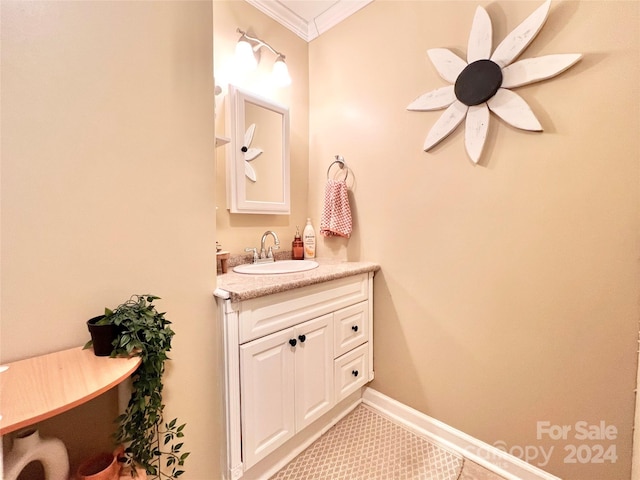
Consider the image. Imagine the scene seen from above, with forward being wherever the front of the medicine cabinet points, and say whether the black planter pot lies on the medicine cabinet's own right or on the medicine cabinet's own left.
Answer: on the medicine cabinet's own right

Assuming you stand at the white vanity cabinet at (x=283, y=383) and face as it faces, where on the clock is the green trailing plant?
The green trailing plant is roughly at 3 o'clock from the white vanity cabinet.

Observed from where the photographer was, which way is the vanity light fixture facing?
facing the viewer and to the right of the viewer

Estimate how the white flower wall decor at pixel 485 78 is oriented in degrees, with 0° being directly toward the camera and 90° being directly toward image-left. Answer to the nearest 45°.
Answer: approximately 45°

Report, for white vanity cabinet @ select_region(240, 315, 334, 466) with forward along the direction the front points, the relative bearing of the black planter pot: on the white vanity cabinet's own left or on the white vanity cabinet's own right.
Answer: on the white vanity cabinet's own right

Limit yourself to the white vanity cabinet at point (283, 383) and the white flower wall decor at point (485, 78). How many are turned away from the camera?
0

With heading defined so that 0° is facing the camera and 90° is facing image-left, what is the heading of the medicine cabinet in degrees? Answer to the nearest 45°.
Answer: approximately 315°
